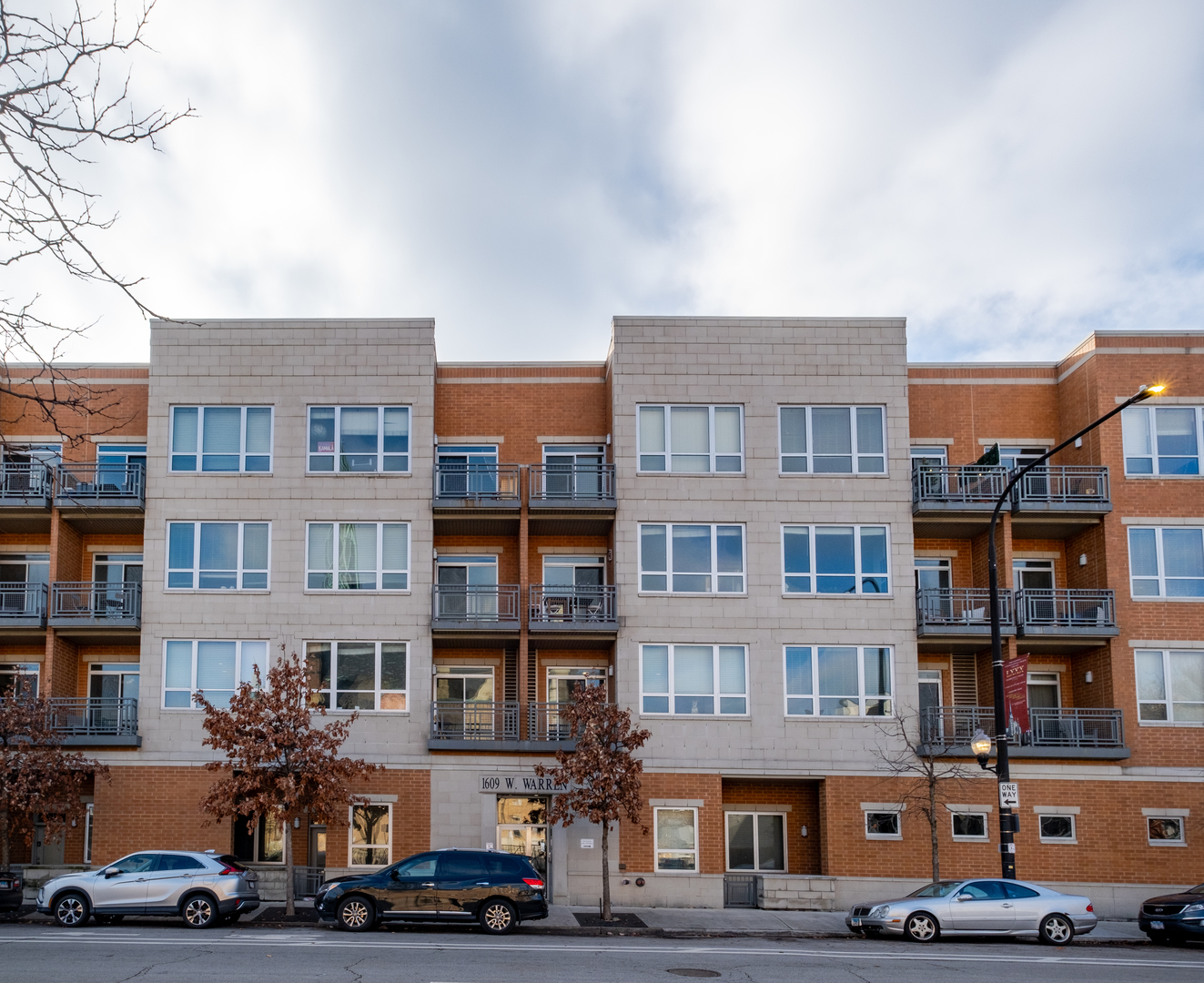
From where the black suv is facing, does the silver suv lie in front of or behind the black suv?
in front

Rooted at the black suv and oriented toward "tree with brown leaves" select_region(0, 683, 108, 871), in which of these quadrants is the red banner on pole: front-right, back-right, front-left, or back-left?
back-right

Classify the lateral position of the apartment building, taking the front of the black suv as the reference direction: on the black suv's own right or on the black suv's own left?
on the black suv's own right

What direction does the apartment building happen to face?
toward the camera

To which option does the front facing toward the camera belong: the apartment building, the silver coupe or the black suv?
the apartment building

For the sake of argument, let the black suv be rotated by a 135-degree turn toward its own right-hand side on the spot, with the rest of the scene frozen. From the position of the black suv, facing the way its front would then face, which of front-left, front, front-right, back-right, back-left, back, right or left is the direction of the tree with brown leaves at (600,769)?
front

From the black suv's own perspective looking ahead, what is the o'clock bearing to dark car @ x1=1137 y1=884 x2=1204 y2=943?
The dark car is roughly at 6 o'clock from the black suv.

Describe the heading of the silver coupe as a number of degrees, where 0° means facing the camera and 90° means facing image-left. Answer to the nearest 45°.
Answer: approximately 90°

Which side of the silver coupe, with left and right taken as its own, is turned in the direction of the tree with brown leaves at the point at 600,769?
front

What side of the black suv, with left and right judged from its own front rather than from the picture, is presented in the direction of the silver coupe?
back

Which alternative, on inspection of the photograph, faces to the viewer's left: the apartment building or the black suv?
the black suv

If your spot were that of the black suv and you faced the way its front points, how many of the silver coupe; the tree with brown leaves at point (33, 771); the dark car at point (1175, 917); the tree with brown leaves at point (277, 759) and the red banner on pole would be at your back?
3

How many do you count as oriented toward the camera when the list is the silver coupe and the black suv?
0

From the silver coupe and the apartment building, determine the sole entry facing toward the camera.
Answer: the apartment building

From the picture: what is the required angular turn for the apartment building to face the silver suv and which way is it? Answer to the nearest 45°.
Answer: approximately 45° to its right

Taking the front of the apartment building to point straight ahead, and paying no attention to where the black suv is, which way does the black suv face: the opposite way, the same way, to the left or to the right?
to the right

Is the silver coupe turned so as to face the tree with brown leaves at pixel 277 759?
yes

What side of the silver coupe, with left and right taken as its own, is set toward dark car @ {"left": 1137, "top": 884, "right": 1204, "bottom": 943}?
back

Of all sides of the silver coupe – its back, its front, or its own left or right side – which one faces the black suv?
front
